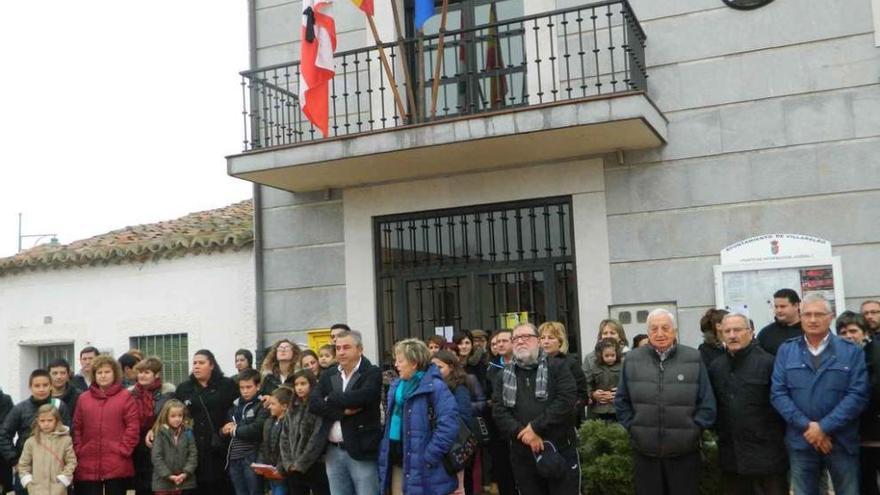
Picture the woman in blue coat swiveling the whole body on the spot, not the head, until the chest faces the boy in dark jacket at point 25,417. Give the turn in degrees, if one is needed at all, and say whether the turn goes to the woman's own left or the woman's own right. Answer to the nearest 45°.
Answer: approximately 90° to the woman's own right

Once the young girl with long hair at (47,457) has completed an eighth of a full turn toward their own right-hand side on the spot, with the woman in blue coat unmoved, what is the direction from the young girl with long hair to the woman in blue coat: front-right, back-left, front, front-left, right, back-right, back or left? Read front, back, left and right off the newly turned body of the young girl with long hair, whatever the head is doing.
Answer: left

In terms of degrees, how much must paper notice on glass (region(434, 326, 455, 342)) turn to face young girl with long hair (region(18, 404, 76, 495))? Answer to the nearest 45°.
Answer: approximately 45° to its right

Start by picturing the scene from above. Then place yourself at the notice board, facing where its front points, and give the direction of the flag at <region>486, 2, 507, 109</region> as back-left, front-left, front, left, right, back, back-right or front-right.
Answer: right

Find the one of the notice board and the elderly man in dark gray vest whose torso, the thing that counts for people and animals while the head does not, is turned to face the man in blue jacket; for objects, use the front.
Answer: the notice board

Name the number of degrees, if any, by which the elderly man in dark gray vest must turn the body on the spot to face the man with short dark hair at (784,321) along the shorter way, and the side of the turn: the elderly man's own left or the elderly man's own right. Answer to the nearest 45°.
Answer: approximately 135° to the elderly man's own left

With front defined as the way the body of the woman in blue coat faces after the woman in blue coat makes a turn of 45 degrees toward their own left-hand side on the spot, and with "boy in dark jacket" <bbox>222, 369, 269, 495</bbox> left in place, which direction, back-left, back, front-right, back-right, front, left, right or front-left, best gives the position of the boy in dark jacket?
back-right
